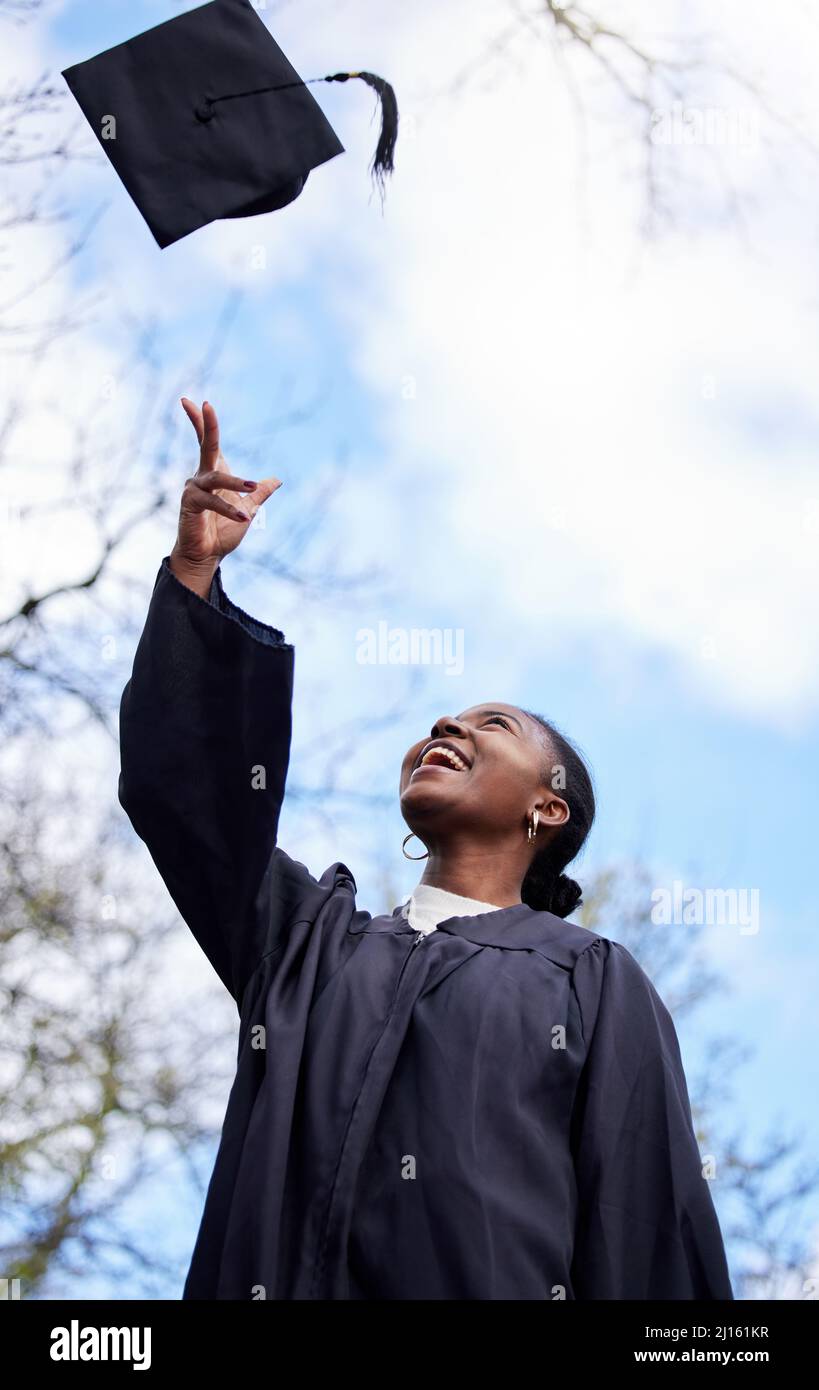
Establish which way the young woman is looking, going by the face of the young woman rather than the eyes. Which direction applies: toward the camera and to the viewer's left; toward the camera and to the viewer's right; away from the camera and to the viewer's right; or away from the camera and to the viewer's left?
toward the camera and to the viewer's left

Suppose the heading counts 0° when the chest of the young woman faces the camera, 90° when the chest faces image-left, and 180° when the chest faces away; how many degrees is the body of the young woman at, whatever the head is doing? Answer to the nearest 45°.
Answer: approximately 45°
